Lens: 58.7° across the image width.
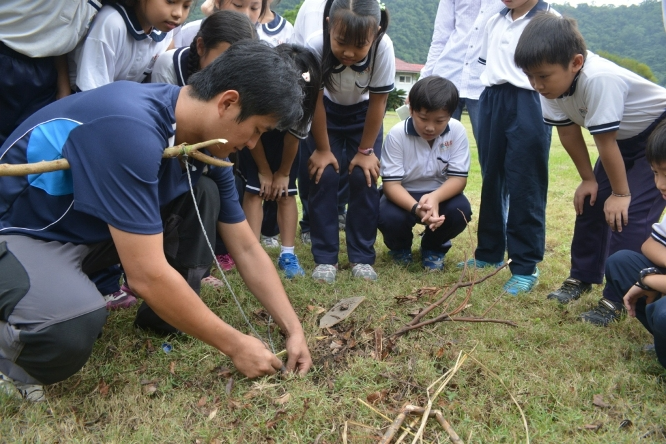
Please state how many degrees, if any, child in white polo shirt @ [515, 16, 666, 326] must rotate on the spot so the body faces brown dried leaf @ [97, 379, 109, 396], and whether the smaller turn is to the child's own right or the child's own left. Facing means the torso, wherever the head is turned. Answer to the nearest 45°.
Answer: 0° — they already face it

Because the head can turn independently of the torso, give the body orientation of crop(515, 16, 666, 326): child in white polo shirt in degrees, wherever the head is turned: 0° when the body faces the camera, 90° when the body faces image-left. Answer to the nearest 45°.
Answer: approximately 45°

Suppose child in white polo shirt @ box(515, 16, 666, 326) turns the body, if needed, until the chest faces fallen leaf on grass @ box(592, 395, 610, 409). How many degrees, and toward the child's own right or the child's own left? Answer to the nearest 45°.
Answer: approximately 45° to the child's own left

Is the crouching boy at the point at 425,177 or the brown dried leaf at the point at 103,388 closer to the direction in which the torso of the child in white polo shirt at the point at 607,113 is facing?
the brown dried leaf

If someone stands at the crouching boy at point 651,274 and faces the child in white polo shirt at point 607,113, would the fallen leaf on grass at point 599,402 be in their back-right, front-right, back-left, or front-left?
back-left

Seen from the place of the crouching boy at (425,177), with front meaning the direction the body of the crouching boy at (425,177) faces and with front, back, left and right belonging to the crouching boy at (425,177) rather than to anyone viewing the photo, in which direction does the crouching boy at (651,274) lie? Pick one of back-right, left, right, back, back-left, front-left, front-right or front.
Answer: front-left

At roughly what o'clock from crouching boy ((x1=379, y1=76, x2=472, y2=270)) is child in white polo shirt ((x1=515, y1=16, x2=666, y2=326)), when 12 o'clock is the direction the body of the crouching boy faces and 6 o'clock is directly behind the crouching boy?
The child in white polo shirt is roughly at 10 o'clock from the crouching boy.

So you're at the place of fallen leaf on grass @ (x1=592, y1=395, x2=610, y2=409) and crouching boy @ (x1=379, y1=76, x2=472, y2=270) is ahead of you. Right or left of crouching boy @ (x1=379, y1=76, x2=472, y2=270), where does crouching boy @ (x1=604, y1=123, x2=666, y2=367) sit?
right

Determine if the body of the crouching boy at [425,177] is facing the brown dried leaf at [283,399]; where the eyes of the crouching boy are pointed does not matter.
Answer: yes
